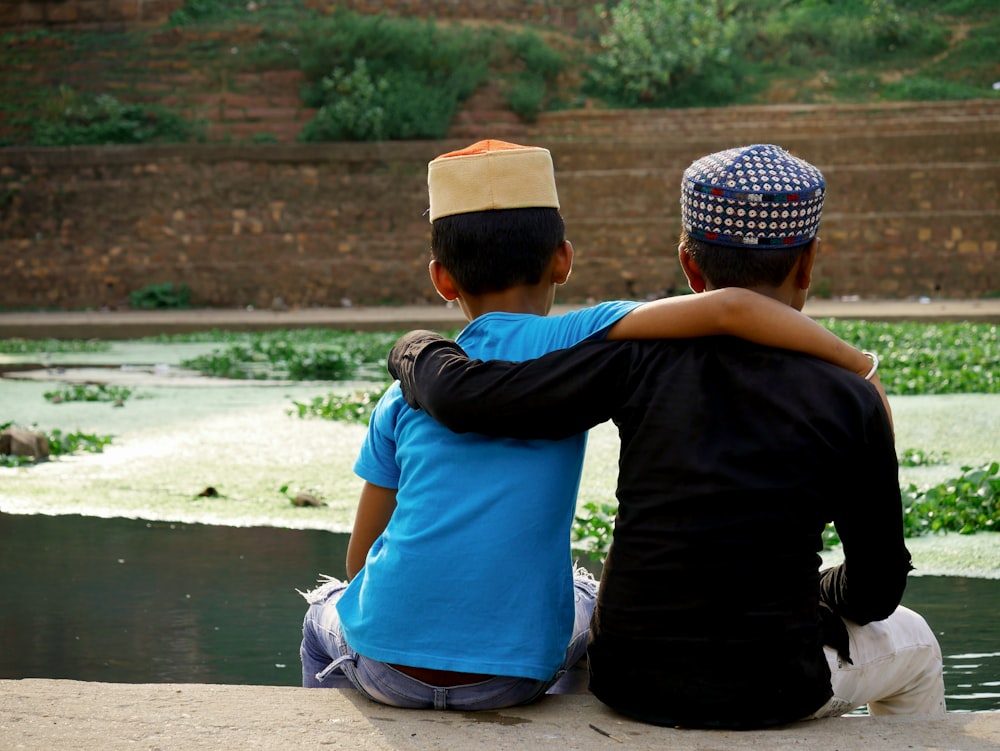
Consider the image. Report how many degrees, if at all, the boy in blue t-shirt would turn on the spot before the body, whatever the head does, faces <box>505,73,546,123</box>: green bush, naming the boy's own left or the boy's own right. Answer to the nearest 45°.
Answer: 0° — they already face it

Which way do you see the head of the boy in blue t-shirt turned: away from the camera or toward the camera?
away from the camera

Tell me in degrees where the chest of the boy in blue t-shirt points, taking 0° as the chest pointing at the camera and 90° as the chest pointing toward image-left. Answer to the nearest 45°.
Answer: approximately 180°

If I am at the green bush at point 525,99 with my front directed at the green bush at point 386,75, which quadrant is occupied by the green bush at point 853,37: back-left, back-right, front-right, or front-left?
back-right
